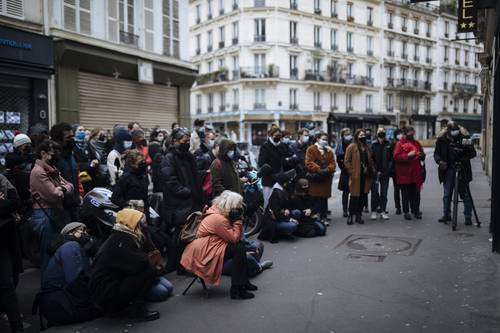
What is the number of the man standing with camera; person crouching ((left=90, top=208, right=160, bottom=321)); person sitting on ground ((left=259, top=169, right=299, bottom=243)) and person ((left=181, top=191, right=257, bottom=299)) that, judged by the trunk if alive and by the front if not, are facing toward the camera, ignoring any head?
1

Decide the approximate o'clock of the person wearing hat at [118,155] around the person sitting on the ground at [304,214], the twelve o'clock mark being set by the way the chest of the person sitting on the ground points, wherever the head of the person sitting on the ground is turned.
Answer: The person wearing hat is roughly at 4 o'clock from the person sitting on the ground.

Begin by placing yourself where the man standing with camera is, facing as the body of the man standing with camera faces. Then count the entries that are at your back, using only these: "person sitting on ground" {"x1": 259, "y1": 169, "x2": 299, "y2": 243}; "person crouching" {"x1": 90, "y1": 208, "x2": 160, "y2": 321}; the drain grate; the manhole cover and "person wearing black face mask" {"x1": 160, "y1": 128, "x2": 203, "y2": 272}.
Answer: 0

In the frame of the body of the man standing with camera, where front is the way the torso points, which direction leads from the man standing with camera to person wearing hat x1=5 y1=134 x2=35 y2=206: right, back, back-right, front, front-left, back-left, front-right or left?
front-right

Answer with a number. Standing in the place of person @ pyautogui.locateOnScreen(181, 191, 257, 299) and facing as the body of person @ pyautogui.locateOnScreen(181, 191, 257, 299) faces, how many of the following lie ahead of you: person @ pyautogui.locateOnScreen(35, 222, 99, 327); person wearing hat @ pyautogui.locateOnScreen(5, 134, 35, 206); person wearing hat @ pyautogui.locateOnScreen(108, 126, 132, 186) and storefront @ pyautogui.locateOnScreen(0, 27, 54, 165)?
0

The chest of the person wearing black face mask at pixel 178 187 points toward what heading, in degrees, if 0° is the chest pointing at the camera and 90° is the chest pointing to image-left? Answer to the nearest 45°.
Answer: approximately 315°

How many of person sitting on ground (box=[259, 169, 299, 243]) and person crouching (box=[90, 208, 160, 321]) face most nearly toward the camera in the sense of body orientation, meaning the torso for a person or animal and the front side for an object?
0
